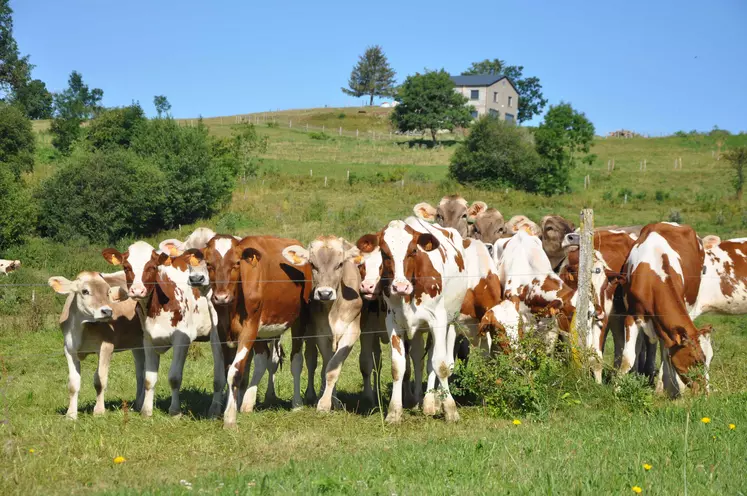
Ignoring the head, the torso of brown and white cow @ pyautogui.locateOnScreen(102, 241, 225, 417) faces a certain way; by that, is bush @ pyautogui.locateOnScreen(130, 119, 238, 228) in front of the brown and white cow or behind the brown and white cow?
behind

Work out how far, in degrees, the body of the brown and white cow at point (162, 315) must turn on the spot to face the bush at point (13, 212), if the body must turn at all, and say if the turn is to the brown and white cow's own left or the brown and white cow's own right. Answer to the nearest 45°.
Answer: approximately 135° to the brown and white cow's own right

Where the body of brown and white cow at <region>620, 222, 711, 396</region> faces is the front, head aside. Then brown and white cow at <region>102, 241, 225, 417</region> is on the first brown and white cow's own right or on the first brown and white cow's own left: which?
on the first brown and white cow's own right

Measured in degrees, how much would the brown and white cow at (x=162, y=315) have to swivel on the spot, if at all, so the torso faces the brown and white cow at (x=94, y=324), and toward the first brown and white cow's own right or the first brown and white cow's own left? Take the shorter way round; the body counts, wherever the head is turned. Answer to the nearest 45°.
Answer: approximately 45° to the first brown and white cow's own right

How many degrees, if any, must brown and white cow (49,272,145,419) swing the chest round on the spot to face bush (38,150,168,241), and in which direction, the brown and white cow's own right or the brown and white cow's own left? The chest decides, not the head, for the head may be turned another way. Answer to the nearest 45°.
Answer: approximately 135° to the brown and white cow's own right

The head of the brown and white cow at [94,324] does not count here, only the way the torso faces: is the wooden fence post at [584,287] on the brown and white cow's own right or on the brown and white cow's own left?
on the brown and white cow's own left

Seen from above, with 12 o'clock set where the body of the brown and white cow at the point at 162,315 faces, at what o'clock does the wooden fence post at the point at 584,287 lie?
The wooden fence post is roughly at 8 o'clock from the brown and white cow.

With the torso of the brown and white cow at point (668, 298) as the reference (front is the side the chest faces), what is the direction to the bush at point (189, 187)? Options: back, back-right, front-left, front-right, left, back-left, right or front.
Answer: back-right

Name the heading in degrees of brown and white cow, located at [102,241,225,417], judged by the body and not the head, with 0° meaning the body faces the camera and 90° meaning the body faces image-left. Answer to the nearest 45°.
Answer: approximately 45°

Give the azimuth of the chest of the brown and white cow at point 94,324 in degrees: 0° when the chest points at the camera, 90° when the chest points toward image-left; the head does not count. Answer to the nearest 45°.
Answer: approximately 45°

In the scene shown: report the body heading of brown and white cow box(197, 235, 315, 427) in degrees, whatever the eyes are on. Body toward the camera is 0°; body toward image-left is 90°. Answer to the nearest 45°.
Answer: approximately 45°
